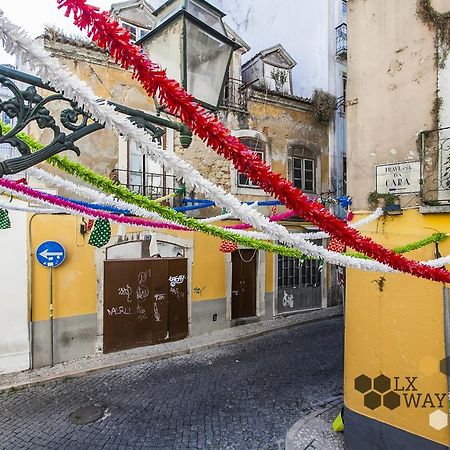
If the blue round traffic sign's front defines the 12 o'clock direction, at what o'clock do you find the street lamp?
The street lamp is roughly at 12 o'clock from the blue round traffic sign.

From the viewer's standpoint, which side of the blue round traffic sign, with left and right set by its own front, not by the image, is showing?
front

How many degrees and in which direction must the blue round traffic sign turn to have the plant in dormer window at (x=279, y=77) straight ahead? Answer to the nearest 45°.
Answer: approximately 90° to its left

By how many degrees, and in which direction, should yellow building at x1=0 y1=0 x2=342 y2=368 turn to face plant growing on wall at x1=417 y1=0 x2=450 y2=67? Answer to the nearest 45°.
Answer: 0° — it already faces it
